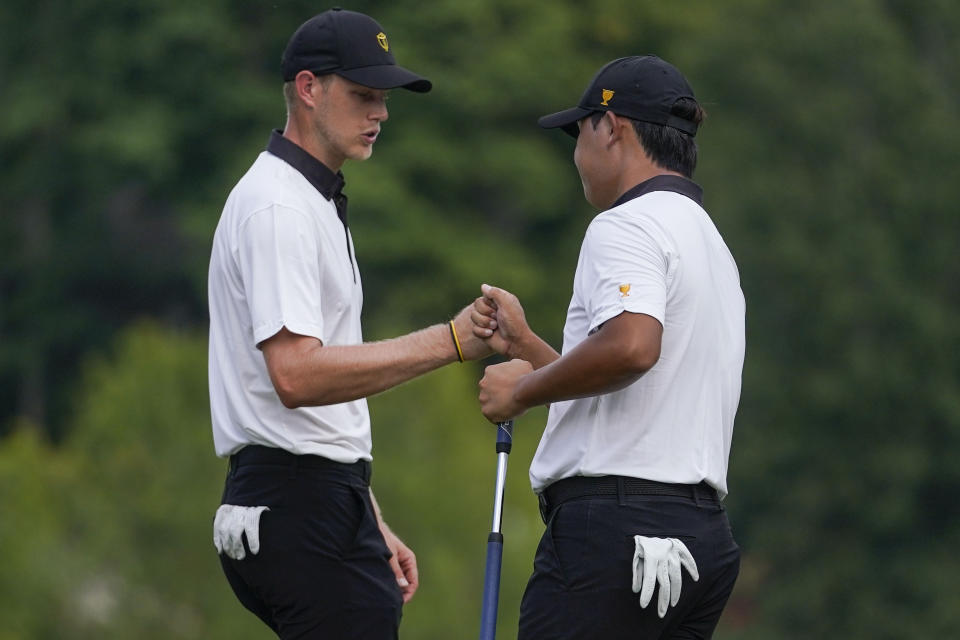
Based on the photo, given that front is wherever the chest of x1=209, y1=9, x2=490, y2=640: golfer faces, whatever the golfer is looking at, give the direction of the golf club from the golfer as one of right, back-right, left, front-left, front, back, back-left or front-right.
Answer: front

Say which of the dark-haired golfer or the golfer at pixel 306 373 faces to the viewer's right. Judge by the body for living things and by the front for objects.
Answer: the golfer

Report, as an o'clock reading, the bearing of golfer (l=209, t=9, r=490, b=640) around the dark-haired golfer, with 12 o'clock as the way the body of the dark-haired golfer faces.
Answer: The golfer is roughly at 11 o'clock from the dark-haired golfer.

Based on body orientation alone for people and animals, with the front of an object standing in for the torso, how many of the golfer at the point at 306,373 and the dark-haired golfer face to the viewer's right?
1

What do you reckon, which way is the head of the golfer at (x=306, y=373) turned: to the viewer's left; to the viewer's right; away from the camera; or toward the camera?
to the viewer's right

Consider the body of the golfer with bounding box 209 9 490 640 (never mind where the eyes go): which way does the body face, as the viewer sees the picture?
to the viewer's right

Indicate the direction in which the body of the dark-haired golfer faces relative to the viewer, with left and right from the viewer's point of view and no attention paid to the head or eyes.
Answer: facing away from the viewer and to the left of the viewer

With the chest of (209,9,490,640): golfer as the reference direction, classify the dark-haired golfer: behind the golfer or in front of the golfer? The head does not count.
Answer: in front
